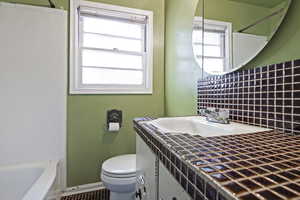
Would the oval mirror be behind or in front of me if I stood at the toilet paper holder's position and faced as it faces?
in front

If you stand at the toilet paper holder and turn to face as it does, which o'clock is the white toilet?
The white toilet is roughly at 12 o'clock from the toilet paper holder.

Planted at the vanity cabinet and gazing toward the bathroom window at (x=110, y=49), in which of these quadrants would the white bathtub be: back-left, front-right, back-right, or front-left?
front-left

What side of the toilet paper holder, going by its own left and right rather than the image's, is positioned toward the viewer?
front

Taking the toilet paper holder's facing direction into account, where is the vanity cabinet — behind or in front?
in front

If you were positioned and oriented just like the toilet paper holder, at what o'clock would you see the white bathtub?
The white bathtub is roughly at 2 o'clock from the toilet paper holder.

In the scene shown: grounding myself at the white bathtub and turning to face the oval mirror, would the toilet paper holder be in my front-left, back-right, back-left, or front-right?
front-left

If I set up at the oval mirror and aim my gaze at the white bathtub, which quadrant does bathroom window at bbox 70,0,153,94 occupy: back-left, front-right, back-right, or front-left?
front-right

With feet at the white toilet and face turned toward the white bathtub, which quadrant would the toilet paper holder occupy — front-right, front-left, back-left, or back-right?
front-right
